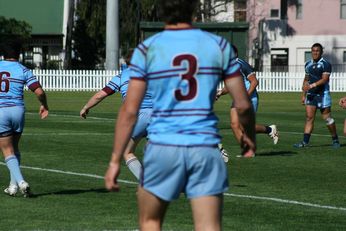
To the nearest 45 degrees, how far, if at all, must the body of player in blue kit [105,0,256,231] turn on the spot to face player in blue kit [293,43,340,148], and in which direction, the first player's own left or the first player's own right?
0° — they already face them

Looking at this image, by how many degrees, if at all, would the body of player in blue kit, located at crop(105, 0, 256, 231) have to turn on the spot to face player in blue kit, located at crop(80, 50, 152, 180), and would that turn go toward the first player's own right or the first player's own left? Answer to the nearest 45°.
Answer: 0° — they already face them

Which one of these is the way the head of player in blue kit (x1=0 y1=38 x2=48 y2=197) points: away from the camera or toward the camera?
away from the camera

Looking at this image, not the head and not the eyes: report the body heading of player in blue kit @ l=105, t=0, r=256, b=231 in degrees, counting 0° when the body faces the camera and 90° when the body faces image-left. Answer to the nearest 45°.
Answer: approximately 180°
